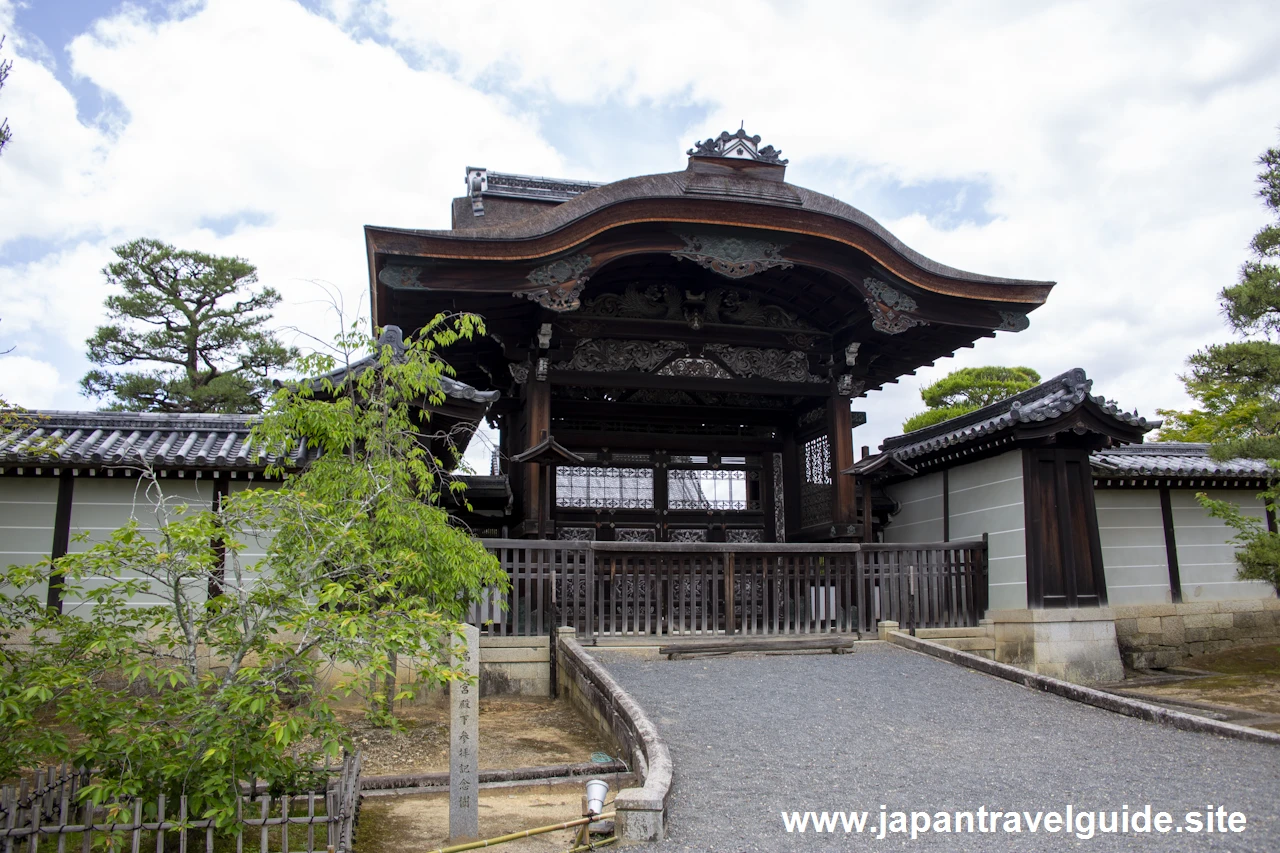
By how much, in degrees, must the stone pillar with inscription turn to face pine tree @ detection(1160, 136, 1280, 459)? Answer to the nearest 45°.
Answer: approximately 90° to its left

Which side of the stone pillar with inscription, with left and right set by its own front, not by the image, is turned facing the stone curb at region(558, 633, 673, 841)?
left

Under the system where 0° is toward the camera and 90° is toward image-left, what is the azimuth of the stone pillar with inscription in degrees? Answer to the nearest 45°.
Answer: approximately 0°

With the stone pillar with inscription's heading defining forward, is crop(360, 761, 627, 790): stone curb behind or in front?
behind

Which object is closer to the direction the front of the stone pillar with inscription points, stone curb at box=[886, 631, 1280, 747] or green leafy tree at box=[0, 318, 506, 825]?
the green leafy tree

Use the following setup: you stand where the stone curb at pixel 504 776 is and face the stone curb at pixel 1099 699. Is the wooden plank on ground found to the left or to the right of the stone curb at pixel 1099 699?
left

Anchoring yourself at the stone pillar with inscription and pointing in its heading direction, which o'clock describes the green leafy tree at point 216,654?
The green leafy tree is roughly at 2 o'clock from the stone pillar with inscription.

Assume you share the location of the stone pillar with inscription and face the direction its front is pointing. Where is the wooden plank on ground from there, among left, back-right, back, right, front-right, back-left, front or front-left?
back-left

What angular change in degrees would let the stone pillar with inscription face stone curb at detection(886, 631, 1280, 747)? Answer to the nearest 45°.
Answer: approximately 90° to its left

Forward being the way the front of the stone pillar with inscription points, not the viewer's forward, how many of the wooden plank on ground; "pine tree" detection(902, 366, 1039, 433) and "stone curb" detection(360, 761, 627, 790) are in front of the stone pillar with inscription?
0

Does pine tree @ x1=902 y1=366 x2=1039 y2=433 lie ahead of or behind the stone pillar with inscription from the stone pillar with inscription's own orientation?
behind
